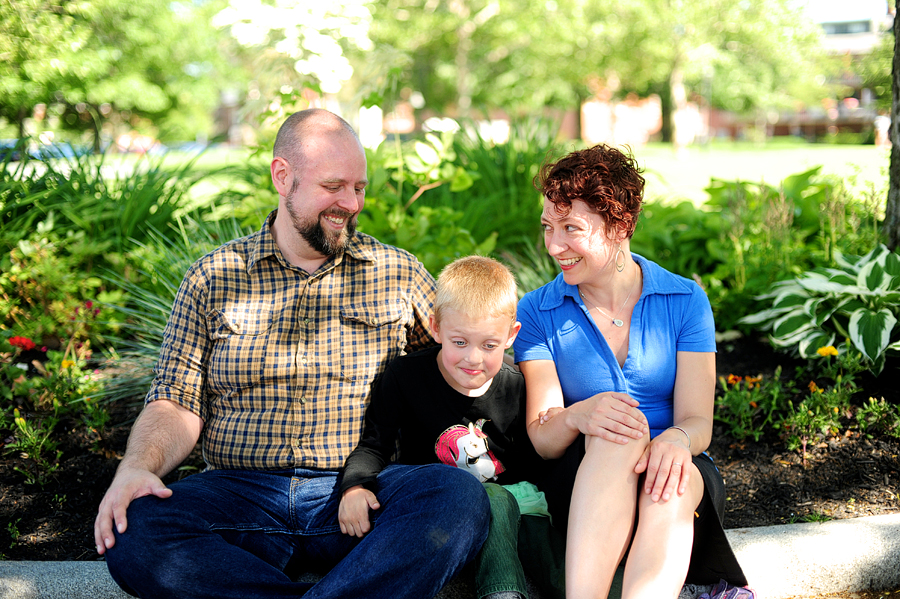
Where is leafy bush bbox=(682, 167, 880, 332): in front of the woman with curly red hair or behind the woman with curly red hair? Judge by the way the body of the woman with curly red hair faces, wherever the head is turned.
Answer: behind

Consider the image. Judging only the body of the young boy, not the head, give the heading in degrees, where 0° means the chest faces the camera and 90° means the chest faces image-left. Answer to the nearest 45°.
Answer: approximately 0°

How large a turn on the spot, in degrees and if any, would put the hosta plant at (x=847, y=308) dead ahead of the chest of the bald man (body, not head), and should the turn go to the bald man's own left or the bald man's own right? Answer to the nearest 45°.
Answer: approximately 90° to the bald man's own left

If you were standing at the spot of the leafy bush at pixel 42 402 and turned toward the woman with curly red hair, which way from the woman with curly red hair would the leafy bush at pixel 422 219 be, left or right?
left

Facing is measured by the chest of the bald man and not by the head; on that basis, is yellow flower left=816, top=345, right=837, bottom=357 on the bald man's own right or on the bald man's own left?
on the bald man's own left

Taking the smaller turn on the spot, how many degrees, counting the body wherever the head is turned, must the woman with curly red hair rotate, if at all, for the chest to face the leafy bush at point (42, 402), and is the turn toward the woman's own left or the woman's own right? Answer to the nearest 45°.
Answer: approximately 90° to the woman's own right

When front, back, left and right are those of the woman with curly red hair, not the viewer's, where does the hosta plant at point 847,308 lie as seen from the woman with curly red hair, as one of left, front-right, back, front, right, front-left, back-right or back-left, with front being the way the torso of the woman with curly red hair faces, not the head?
back-left

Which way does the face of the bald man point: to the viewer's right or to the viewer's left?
to the viewer's right

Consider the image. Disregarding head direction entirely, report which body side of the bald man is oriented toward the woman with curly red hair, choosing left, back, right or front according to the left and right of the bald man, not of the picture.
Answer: left
